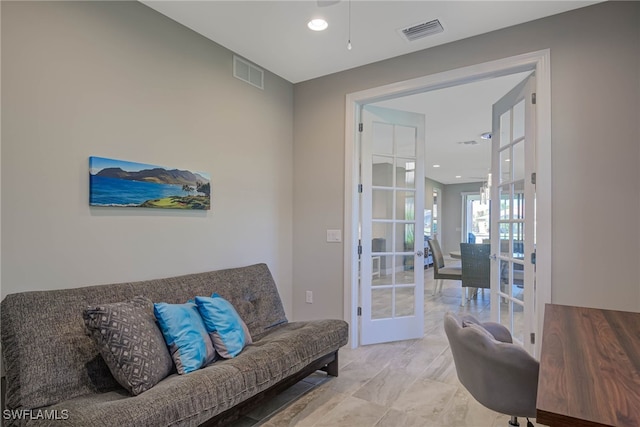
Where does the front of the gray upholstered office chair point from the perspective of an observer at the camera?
facing to the right of the viewer

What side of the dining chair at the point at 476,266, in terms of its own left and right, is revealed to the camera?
back

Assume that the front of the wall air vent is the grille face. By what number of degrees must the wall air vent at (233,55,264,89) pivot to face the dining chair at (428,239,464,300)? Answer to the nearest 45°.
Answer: approximately 90° to its left

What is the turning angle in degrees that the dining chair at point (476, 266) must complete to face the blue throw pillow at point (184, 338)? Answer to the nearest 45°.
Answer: approximately 180°

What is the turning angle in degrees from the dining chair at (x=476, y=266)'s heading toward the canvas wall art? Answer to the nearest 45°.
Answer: approximately 135° to its left

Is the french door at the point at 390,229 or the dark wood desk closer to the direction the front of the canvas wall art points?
the dark wood desk

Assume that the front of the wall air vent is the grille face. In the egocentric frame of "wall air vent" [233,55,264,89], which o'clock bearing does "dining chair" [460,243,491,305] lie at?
The dining chair is roughly at 10 o'clock from the wall air vent.

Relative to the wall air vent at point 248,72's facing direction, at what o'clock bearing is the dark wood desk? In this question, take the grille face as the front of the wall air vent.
The dark wood desk is roughly at 1 o'clock from the wall air vent.

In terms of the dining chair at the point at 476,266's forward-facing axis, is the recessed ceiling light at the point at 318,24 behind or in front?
behind

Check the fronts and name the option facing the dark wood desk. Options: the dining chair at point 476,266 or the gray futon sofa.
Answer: the gray futon sofa
